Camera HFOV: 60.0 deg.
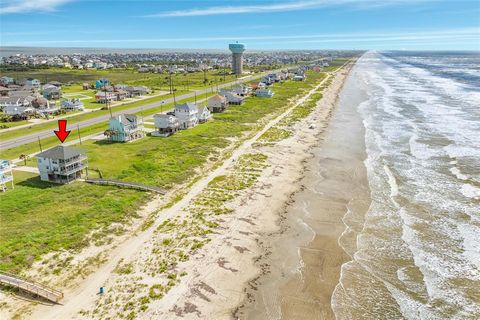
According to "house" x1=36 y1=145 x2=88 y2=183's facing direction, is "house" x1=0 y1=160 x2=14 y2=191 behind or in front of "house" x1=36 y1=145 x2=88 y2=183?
behind

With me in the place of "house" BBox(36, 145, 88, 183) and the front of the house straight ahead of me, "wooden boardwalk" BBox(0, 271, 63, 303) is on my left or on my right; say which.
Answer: on my right

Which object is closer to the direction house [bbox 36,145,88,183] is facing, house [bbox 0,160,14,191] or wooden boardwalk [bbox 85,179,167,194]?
the wooden boardwalk

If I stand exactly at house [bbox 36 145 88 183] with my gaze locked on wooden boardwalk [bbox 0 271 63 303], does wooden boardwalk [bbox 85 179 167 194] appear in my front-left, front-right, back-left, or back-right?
front-left

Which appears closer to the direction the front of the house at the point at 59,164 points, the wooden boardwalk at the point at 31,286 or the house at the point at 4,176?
the wooden boardwalk

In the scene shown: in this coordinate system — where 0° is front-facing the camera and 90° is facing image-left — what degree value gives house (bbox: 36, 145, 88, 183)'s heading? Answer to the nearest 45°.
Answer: approximately 315°
